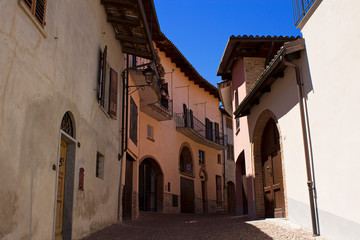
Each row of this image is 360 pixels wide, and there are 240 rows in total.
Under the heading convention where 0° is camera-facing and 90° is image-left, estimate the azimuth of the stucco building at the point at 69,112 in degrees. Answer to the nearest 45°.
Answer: approximately 315°

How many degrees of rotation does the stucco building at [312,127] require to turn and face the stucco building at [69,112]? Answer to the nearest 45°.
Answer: approximately 45° to its right

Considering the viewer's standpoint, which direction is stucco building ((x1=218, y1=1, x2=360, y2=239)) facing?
facing the viewer and to the left of the viewer

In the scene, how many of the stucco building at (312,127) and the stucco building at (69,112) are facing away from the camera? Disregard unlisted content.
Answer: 0
